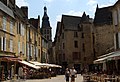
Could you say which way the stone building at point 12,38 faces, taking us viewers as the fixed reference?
facing the viewer and to the right of the viewer
